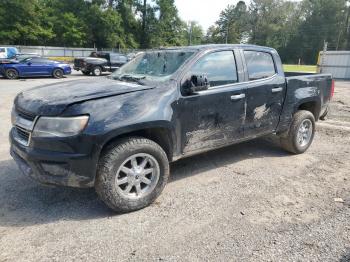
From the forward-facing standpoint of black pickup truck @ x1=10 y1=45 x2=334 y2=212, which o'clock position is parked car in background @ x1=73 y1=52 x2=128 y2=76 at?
The parked car in background is roughly at 4 o'clock from the black pickup truck.

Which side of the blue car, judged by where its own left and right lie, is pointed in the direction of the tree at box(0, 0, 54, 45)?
right

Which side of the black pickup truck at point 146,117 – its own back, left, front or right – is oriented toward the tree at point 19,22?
right

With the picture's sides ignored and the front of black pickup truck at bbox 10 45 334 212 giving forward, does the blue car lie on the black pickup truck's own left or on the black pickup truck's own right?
on the black pickup truck's own right

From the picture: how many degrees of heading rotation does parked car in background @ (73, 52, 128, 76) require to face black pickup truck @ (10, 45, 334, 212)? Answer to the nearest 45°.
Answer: approximately 45° to its left

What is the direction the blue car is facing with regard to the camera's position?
facing to the left of the viewer

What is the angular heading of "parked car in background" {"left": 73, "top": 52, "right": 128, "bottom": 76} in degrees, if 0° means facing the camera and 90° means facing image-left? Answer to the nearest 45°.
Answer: approximately 45°

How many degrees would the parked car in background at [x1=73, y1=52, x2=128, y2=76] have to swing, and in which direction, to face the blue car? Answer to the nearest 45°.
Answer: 0° — it already faces it
